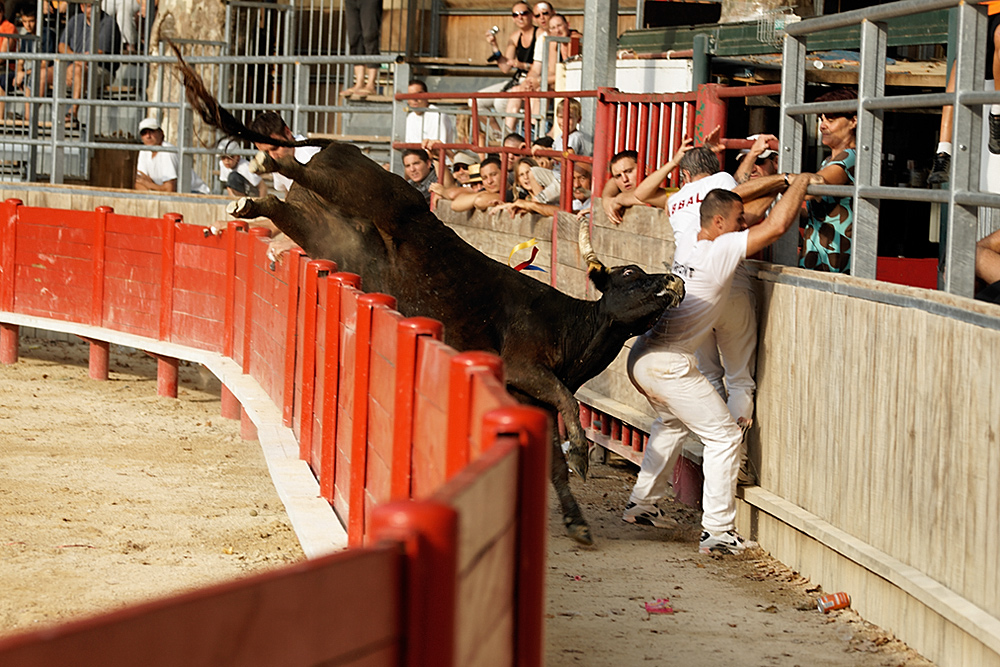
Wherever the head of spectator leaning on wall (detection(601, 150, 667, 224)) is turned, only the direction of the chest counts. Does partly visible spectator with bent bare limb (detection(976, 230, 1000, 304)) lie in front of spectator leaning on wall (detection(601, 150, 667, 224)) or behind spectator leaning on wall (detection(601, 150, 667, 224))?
in front

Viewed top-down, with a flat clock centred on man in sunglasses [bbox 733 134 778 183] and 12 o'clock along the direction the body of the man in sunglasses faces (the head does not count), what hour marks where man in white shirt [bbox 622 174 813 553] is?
The man in white shirt is roughly at 11 o'clock from the man in sunglasses.

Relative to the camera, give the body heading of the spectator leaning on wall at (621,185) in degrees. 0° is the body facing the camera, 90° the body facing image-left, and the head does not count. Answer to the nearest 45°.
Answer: approximately 0°

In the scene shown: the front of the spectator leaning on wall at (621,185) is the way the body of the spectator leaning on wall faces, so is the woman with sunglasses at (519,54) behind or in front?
behind

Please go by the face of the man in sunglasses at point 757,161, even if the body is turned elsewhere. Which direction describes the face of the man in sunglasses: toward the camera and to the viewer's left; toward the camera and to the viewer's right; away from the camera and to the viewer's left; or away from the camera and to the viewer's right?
toward the camera and to the viewer's left

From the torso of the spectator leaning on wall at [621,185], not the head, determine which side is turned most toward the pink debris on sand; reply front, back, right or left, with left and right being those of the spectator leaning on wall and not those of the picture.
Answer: front

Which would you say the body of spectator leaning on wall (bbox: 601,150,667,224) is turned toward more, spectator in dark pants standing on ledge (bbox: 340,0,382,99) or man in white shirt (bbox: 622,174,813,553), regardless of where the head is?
the man in white shirt

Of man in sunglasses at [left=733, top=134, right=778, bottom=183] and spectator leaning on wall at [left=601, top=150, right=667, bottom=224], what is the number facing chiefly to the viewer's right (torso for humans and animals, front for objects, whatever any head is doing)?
0

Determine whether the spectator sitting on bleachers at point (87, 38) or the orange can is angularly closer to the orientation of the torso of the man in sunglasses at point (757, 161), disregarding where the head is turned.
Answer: the orange can
